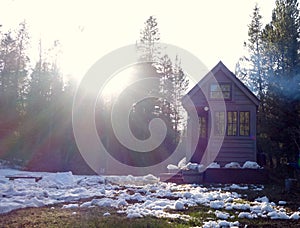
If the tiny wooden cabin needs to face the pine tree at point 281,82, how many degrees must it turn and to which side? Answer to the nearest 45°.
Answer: approximately 135° to its left

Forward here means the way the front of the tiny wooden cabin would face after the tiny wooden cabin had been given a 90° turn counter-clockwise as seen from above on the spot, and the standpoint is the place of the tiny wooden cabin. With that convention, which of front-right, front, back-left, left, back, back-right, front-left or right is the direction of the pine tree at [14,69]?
back-left

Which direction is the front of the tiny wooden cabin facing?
toward the camera

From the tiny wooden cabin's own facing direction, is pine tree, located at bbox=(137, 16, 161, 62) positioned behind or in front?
behind
